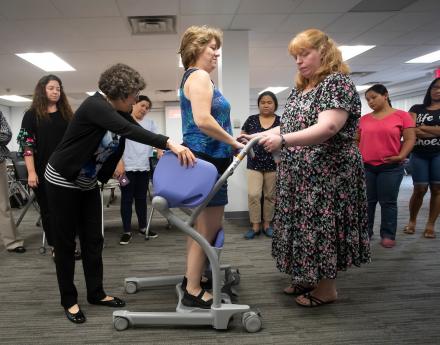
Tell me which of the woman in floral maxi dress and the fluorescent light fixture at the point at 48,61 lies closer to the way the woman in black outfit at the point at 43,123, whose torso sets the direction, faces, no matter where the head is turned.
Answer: the woman in floral maxi dress

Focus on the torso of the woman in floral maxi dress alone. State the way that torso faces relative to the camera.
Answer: to the viewer's left

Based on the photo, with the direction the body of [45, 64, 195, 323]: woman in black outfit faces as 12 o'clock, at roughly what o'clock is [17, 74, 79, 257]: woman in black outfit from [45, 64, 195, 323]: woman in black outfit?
[17, 74, 79, 257]: woman in black outfit is roughly at 7 o'clock from [45, 64, 195, 323]: woman in black outfit.

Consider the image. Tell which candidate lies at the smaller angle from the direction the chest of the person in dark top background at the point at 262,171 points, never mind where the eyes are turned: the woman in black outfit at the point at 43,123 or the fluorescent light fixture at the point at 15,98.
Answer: the woman in black outfit

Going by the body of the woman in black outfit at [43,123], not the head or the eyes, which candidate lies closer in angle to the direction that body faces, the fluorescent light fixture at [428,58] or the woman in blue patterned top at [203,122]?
the woman in blue patterned top

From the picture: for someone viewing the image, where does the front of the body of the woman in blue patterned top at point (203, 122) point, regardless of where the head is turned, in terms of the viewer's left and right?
facing to the right of the viewer

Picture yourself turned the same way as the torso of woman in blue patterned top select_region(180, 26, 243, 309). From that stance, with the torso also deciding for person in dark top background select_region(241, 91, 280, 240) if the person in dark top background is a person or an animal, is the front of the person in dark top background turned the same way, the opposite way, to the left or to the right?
to the right

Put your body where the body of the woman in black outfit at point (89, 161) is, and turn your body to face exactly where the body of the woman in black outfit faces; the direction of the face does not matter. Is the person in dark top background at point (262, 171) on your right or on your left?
on your left
